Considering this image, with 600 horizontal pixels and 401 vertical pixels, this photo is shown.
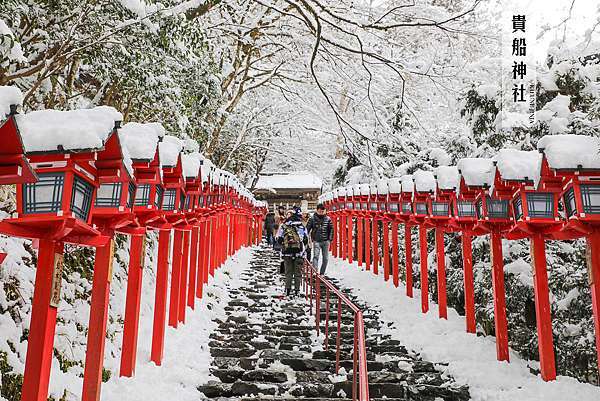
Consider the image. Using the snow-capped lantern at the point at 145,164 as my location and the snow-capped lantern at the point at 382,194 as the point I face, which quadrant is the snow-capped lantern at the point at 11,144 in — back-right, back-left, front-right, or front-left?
back-right

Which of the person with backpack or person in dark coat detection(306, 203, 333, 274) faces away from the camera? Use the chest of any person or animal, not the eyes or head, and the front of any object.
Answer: the person with backpack

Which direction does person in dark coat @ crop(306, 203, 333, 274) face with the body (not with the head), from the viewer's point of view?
toward the camera

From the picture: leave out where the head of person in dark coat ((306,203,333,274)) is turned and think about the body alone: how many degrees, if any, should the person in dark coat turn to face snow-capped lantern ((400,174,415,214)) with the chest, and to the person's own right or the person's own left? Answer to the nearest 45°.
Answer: approximately 45° to the person's own left

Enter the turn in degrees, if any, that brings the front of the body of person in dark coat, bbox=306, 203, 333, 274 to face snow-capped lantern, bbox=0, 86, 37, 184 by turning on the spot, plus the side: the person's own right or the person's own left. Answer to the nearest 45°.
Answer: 0° — they already face it

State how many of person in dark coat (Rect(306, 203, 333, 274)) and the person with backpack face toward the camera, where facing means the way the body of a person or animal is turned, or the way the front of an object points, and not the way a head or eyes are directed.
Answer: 1

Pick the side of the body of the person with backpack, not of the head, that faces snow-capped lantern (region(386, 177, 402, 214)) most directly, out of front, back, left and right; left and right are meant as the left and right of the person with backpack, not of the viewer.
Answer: right

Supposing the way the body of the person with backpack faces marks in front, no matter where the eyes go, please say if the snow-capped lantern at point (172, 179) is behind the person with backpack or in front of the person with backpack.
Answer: behind

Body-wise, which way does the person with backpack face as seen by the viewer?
away from the camera

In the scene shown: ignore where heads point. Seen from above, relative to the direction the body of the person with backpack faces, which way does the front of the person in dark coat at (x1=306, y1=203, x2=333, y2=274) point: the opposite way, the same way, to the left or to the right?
the opposite way

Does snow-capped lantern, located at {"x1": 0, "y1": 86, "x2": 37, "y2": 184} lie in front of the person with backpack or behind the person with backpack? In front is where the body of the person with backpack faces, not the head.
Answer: behind
